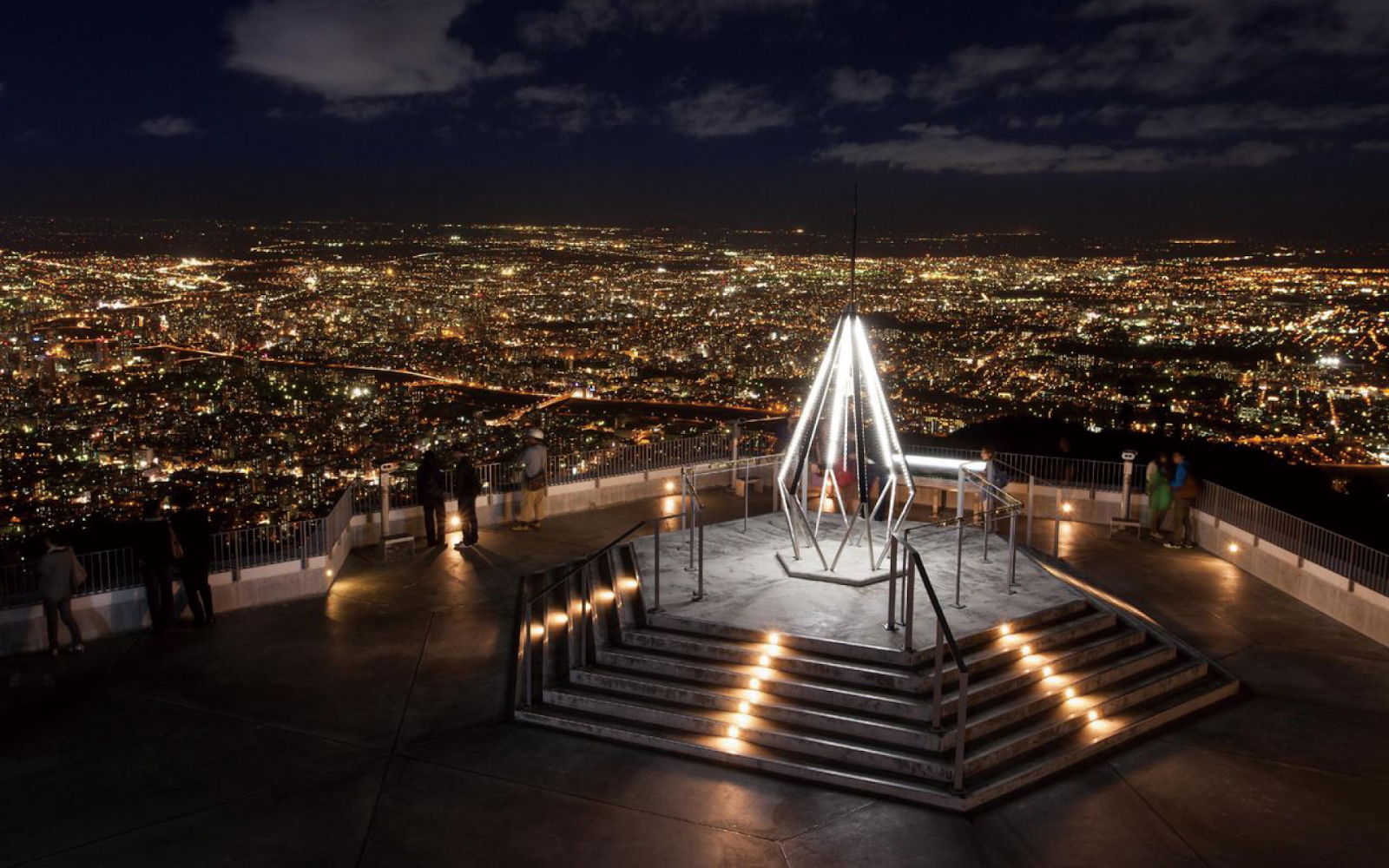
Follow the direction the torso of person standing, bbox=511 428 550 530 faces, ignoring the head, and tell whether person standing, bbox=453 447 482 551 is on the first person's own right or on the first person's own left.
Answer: on the first person's own left

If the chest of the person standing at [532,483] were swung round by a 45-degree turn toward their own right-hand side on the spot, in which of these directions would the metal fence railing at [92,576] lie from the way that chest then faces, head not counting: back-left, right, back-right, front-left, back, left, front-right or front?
back-left

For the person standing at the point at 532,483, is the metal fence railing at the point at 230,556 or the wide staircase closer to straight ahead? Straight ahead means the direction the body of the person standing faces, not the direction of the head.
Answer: the metal fence railing

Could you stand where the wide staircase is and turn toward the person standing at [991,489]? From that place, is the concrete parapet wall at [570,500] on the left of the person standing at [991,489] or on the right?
left

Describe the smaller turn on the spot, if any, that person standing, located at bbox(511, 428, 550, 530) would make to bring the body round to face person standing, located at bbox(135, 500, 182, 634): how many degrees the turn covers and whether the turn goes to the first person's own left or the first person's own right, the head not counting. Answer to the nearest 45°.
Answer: approximately 90° to the first person's own left

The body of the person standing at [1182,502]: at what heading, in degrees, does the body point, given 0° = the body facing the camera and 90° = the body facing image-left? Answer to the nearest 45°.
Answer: approximately 90°

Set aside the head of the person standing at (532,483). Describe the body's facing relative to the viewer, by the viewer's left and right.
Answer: facing away from the viewer and to the left of the viewer

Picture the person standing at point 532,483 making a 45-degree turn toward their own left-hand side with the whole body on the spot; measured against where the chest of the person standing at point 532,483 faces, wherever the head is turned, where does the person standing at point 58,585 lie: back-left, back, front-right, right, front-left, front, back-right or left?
front-left

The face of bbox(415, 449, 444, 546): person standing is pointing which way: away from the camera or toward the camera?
away from the camera

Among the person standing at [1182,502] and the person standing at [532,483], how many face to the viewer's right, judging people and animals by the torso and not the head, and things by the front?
0
